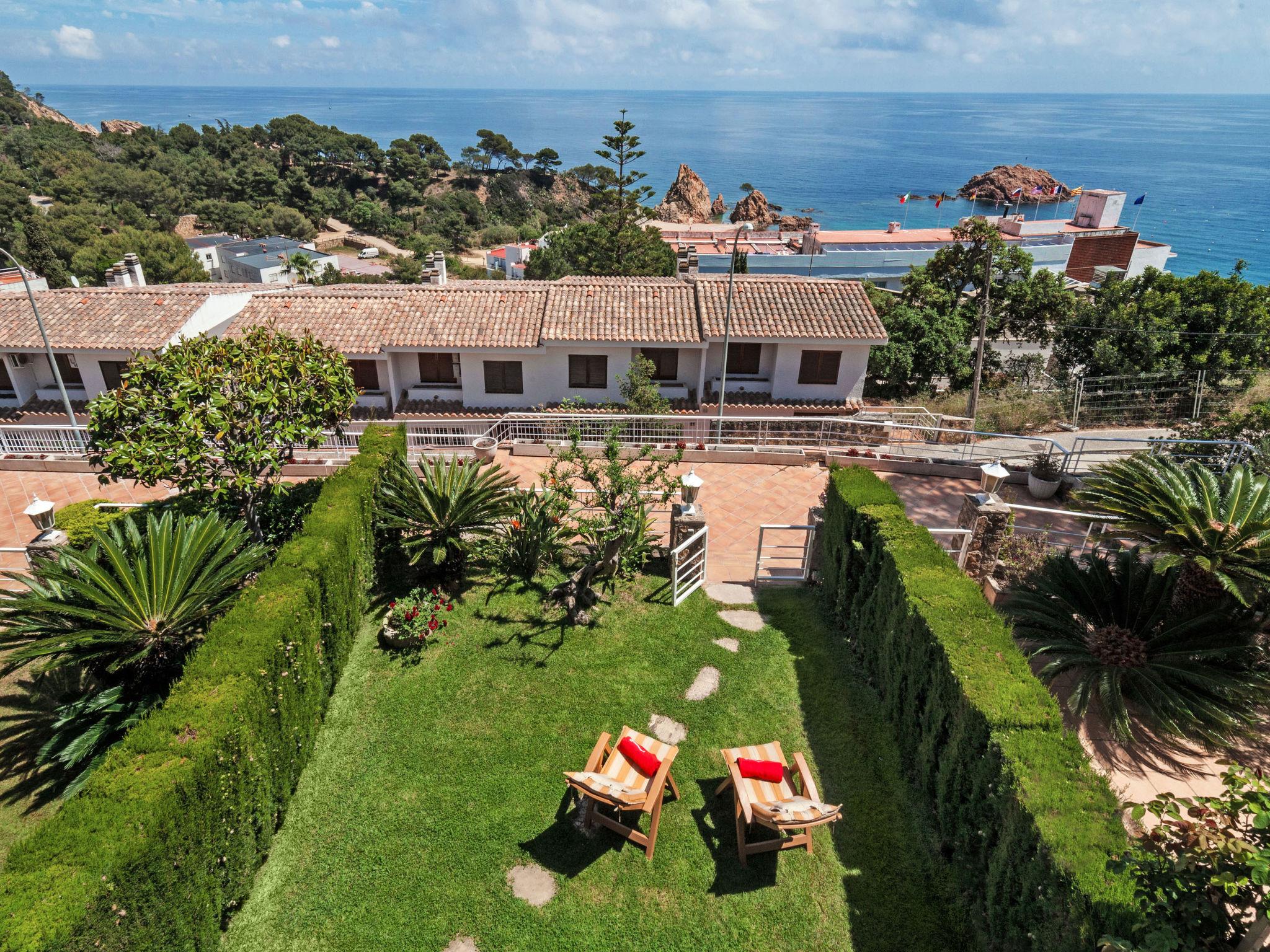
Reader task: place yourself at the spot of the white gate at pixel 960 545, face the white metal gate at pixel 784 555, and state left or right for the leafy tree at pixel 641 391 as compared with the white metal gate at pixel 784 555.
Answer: right

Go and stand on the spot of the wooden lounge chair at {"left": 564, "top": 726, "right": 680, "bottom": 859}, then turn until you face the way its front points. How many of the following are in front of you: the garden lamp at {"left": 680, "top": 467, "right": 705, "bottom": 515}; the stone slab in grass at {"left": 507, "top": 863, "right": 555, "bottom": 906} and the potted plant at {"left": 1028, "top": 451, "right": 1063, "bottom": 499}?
1

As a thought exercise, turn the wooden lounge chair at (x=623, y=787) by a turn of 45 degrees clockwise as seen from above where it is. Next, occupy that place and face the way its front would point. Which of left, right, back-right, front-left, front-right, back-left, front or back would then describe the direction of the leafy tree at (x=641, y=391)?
right

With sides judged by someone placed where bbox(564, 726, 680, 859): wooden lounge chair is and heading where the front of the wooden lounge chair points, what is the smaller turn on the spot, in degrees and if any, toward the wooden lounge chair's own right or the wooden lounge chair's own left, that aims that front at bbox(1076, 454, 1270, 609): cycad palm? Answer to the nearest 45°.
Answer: approximately 135° to the wooden lounge chair's own left

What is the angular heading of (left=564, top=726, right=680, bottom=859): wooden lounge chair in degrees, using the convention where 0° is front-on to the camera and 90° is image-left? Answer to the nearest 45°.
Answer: approximately 45°

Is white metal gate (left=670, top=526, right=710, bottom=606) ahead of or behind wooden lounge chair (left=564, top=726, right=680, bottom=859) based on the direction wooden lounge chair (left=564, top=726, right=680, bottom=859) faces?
behind

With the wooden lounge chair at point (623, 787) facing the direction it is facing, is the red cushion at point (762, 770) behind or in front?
behind

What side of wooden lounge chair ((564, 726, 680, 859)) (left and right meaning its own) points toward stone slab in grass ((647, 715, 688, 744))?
back

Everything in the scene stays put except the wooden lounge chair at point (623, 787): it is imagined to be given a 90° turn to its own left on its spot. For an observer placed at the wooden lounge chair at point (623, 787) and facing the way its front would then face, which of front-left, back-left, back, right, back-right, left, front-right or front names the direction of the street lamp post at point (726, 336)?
back-left

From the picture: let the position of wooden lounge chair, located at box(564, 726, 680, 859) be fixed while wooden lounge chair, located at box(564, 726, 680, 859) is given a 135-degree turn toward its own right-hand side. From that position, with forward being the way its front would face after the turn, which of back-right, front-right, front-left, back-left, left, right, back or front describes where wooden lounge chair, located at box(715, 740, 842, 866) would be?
right

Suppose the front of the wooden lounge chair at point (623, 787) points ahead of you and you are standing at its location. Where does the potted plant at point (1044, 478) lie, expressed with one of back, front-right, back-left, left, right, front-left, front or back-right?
back

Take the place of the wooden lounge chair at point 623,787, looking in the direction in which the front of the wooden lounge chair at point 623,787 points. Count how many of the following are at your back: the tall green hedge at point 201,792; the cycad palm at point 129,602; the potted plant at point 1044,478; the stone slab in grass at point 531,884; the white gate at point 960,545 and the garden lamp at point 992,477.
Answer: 3

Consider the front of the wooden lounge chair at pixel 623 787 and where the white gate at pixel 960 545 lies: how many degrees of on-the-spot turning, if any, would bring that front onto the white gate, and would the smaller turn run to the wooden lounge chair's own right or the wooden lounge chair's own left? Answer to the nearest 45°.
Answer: approximately 180°

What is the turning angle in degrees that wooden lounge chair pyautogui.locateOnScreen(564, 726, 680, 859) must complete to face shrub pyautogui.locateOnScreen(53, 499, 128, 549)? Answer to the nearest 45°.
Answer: approximately 90° to its right

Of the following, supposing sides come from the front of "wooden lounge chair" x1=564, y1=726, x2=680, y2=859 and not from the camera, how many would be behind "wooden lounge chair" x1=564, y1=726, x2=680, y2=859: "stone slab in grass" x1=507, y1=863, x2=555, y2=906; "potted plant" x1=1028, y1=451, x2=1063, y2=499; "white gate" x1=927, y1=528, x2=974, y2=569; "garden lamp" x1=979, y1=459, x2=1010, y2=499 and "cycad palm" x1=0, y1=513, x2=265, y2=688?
3

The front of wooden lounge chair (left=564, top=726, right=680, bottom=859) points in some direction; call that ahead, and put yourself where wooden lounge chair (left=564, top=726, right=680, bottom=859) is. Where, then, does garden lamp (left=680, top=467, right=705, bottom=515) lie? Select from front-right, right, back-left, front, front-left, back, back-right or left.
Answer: back-right
